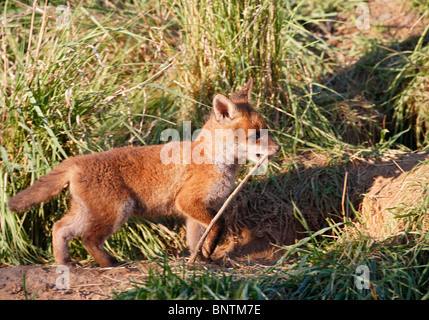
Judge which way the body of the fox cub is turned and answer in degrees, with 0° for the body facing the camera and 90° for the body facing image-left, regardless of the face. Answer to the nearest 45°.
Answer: approximately 270°
